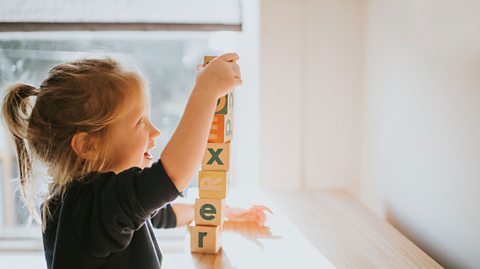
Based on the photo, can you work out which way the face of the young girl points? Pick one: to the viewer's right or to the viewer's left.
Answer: to the viewer's right

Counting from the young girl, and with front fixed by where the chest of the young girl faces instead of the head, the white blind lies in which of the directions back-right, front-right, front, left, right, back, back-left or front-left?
left

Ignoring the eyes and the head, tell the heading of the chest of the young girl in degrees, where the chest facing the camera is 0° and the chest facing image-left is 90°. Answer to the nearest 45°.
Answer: approximately 270°
